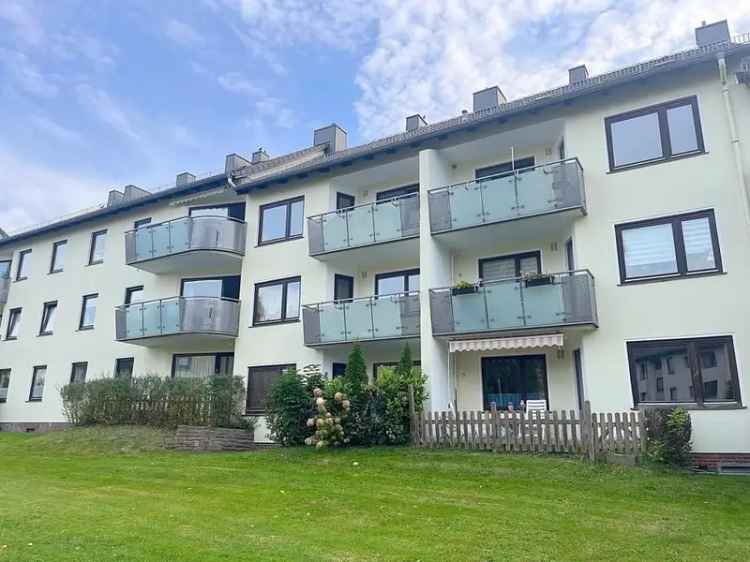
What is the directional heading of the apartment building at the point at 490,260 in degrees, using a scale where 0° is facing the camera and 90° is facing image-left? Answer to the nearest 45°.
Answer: approximately 45°
